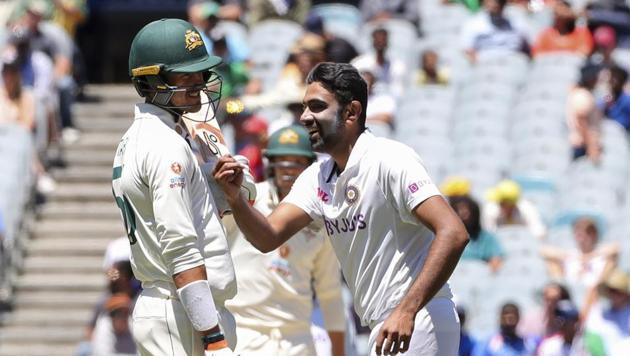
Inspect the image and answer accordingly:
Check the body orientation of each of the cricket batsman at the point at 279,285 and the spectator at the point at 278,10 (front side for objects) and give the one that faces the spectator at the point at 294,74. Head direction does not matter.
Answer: the spectator at the point at 278,10

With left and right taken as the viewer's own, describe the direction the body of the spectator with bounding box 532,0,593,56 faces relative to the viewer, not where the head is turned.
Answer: facing the viewer

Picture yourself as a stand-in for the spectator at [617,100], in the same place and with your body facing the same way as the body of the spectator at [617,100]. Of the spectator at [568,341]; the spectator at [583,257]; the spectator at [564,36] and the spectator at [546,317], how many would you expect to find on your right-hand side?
1

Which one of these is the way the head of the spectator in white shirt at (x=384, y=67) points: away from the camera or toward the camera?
toward the camera

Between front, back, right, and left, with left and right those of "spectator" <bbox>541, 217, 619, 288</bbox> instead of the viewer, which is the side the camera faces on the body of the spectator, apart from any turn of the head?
front

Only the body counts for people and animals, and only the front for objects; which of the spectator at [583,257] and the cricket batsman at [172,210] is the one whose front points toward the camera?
the spectator

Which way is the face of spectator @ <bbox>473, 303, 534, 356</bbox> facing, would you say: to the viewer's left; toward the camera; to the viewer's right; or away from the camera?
toward the camera

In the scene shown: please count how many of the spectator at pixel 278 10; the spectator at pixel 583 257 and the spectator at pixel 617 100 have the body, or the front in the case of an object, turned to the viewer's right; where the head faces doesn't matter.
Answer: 0

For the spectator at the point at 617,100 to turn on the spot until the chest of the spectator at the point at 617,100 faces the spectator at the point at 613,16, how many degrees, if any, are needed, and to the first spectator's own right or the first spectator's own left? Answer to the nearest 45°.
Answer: approximately 135° to the first spectator's own right

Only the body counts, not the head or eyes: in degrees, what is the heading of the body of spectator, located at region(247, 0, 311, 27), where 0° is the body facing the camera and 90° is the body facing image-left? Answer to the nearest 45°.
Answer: approximately 0°

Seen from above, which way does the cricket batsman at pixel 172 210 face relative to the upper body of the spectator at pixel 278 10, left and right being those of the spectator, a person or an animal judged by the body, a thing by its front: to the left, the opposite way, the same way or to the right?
to the left

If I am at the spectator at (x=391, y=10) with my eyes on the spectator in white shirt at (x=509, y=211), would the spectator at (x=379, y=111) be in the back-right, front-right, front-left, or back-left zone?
front-right

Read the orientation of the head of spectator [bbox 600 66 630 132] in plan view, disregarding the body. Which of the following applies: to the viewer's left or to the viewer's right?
to the viewer's left

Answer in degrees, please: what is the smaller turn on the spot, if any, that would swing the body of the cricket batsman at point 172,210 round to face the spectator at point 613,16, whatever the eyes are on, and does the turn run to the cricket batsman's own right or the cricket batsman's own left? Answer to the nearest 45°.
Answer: approximately 45° to the cricket batsman's own left

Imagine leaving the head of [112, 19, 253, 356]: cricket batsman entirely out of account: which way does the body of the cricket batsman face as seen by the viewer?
to the viewer's right
